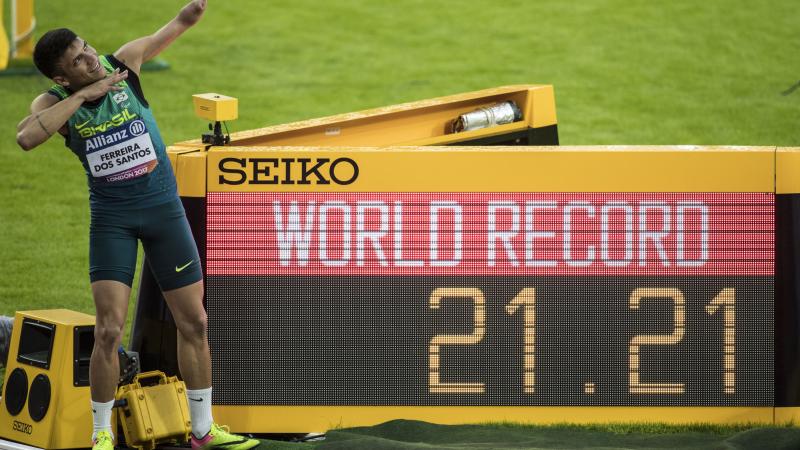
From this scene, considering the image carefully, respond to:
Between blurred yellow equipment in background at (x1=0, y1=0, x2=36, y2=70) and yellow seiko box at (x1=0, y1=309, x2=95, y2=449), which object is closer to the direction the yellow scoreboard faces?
the yellow seiko box

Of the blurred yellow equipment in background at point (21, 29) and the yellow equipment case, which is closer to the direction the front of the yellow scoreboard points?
the yellow equipment case

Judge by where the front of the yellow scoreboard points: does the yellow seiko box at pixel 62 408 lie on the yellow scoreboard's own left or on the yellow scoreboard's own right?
on the yellow scoreboard's own right

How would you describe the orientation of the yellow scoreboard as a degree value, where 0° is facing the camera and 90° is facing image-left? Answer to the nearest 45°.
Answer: approximately 0°

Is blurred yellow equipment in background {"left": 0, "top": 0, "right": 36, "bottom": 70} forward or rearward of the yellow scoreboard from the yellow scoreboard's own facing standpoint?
rearward

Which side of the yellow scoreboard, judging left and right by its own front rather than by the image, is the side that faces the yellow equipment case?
right
